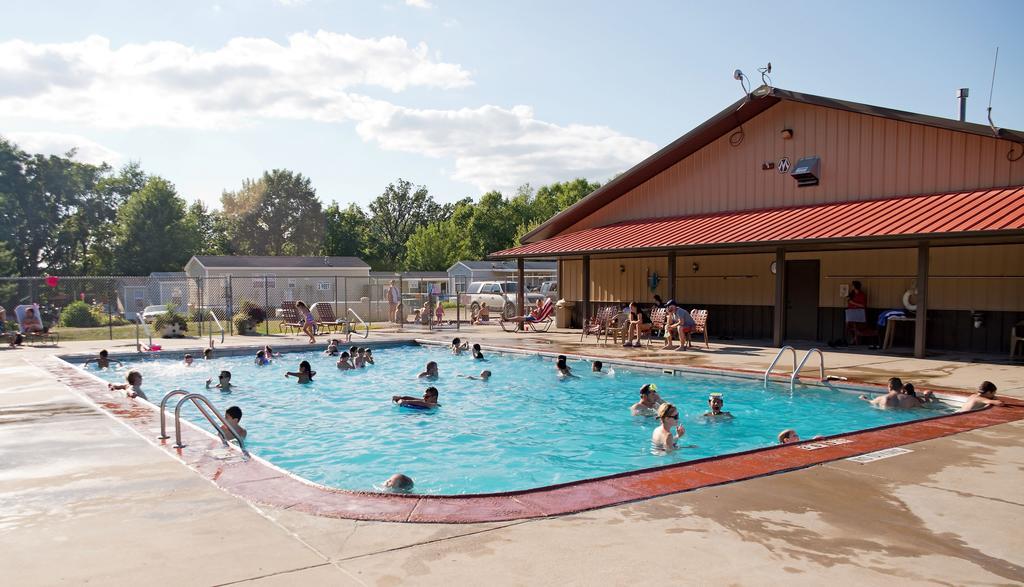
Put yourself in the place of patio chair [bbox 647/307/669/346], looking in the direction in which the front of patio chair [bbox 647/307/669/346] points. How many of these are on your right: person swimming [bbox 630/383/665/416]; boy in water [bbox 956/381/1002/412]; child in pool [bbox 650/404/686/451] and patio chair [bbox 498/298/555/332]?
1

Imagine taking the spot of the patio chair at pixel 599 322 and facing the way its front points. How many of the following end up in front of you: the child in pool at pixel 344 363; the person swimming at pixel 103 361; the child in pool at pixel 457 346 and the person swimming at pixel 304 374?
4

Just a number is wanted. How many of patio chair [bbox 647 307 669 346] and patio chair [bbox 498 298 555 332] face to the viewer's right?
0

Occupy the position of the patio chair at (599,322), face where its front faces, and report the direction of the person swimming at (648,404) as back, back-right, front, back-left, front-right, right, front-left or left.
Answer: front-left

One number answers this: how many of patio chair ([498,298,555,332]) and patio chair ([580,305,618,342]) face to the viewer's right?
0

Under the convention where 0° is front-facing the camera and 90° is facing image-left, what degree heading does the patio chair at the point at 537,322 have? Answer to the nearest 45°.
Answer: approximately 90°

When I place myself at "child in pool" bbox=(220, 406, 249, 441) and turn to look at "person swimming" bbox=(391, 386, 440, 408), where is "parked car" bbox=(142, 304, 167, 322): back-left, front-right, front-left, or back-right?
front-left

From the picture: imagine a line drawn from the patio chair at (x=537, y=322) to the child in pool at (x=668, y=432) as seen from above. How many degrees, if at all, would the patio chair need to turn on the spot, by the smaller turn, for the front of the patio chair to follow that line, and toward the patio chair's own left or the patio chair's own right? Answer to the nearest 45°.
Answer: approximately 90° to the patio chair's own left

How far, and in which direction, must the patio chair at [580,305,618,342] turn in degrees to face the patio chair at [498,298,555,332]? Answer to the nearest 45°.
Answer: approximately 90° to its right

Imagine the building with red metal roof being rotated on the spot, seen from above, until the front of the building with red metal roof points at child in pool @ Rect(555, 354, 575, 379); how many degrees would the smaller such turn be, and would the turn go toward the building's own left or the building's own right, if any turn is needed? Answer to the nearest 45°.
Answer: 0° — it already faces them

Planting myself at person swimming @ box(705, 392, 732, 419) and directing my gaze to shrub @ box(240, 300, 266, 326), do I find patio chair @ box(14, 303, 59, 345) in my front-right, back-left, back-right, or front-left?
front-left

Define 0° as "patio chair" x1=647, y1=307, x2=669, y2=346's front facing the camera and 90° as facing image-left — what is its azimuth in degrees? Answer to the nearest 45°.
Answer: approximately 45°

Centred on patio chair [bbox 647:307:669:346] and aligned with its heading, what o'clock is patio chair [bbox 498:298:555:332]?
patio chair [bbox 498:298:555:332] is roughly at 3 o'clock from patio chair [bbox 647:307:669:346].

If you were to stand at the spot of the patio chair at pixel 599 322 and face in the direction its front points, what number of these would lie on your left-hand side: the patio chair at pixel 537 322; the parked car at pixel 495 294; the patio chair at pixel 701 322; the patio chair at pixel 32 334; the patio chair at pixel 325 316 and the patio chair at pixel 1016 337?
2

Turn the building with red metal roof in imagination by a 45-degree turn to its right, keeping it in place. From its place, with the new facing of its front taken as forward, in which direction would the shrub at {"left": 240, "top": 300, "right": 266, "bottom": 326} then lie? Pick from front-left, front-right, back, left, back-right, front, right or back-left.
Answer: front

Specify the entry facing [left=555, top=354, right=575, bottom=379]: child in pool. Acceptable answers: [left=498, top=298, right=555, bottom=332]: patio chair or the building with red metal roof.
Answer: the building with red metal roof

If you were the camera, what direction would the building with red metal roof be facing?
facing the viewer and to the left of the viewer
